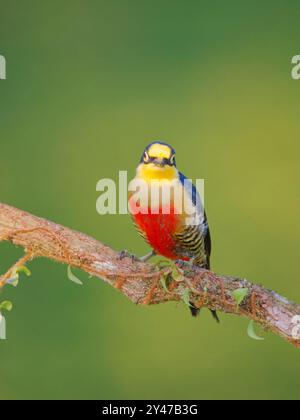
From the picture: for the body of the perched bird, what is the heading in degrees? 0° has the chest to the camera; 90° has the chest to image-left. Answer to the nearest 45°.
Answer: approximately 45°
